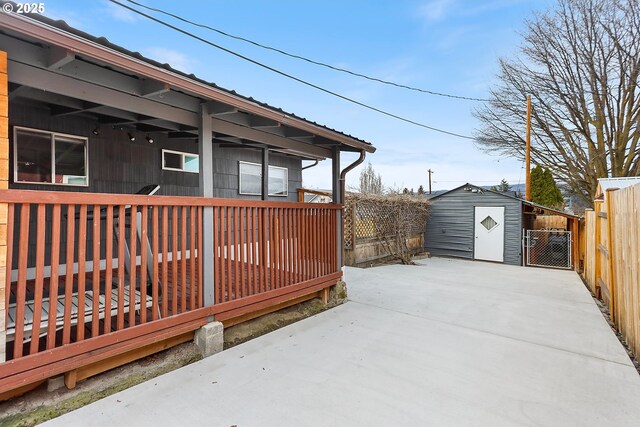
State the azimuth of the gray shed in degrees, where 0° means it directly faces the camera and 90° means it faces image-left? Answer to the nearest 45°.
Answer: approximately 0°

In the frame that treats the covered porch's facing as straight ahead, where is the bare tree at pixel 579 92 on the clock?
The bare tree is roughly at 10 o'clock from the covered porch.

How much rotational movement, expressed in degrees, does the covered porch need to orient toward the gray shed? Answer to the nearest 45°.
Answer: approximately 90° to its left

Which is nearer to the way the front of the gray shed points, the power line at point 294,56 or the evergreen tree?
the power line

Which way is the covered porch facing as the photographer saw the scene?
facing the viewer and to the right of the viewer

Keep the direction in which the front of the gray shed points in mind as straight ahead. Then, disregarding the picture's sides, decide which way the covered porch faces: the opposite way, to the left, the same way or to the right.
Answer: to the left

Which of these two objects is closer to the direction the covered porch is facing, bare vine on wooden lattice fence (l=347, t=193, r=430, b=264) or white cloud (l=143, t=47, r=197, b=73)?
the bare vine on wooden lattice fence

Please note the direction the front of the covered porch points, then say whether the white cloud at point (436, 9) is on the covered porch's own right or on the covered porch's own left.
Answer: on the covered porch's own left

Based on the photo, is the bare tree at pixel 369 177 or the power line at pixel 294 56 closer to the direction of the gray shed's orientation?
the power line

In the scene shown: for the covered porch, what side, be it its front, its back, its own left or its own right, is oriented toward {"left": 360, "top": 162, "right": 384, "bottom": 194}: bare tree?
left

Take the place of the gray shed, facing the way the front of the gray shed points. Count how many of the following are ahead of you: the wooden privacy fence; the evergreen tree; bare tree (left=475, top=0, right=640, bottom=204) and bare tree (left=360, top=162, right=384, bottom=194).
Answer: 1

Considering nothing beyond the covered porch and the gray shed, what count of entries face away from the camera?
0

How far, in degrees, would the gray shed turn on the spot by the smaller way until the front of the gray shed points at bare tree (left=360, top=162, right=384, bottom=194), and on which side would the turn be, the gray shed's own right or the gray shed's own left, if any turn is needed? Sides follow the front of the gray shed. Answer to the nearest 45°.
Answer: approximately 135° to the gray shed's own right
